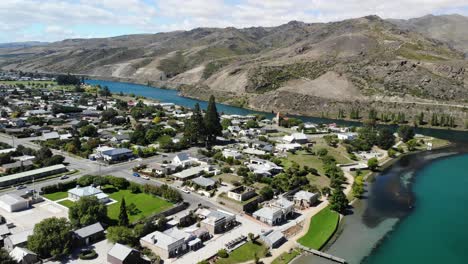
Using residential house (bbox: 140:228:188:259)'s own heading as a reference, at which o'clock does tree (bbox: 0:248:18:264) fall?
The tree is roughly at 4 o'clock from the residential house.

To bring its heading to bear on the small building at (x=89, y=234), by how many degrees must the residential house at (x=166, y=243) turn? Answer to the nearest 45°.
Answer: approximately 135° to its right

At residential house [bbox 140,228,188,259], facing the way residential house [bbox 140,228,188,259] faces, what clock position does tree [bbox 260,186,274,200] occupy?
The tree is roughly at 9 o'clock from the residential house.

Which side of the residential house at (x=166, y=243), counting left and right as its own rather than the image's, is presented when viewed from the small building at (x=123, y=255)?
right

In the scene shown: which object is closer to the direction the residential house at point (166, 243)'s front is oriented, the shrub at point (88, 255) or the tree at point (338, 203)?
the tree

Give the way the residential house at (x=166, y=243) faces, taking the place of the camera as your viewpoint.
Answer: facing the viewer and to the right of the viewer

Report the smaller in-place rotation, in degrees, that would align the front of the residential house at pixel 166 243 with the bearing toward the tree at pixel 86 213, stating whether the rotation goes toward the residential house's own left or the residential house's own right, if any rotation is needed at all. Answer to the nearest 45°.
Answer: approximately 180°

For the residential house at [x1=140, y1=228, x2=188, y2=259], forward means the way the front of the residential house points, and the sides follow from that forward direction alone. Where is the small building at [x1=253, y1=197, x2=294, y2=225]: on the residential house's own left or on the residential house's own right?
on the residential house's own left

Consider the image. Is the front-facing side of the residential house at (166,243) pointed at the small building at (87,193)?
no

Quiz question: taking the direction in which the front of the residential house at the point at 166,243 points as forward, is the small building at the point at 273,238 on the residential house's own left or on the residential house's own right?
on the residential house's own left
